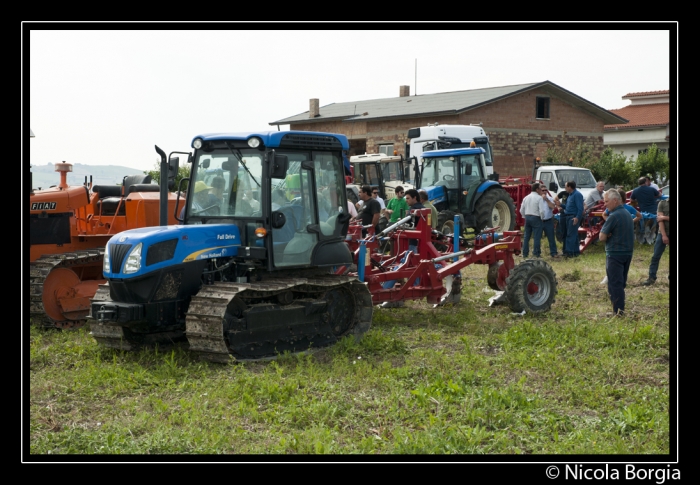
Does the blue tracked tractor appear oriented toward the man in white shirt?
no

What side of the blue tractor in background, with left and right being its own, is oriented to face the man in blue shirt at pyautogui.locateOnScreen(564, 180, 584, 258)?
left

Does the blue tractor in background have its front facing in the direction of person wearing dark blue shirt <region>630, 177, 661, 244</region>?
no

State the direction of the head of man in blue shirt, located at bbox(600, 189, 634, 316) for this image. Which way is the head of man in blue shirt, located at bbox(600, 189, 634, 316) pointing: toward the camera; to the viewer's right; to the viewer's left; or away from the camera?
to the viewer's left

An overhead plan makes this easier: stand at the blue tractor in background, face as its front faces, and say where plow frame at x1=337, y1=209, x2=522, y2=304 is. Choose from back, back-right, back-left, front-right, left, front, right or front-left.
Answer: front-left

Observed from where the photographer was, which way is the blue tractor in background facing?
facing the viewer and to the left of the viewer

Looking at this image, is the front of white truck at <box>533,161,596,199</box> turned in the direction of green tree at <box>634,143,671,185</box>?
no

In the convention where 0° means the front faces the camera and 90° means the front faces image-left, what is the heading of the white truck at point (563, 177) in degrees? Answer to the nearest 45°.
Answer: approximately 315°

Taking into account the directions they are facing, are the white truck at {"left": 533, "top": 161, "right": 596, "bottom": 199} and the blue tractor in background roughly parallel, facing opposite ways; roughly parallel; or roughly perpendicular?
roughly perpendicular

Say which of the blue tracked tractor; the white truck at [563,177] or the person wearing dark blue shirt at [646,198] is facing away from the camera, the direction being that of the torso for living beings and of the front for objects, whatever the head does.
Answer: the person wearing dark blue shirt

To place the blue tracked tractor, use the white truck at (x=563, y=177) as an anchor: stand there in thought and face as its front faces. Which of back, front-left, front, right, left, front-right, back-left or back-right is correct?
front-right

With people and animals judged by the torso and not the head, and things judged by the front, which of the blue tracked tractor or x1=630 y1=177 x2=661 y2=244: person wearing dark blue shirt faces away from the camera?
the person wearing dark blue shirt

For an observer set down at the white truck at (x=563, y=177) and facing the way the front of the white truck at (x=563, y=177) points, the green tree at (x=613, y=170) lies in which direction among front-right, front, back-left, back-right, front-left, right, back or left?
back-left

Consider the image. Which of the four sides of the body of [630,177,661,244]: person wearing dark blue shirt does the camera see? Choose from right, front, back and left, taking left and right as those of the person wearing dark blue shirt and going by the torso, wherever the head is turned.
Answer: back
